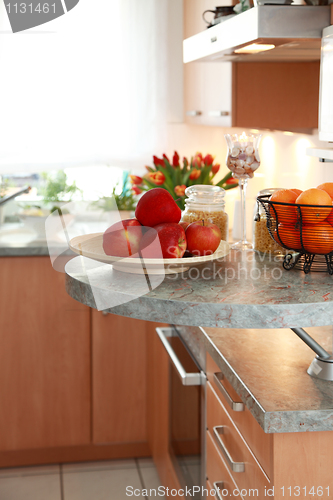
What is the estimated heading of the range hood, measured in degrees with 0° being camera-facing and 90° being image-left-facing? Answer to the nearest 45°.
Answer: approximately 45°

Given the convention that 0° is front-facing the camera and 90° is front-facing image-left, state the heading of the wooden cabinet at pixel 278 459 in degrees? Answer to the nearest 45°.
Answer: approximately 45°
